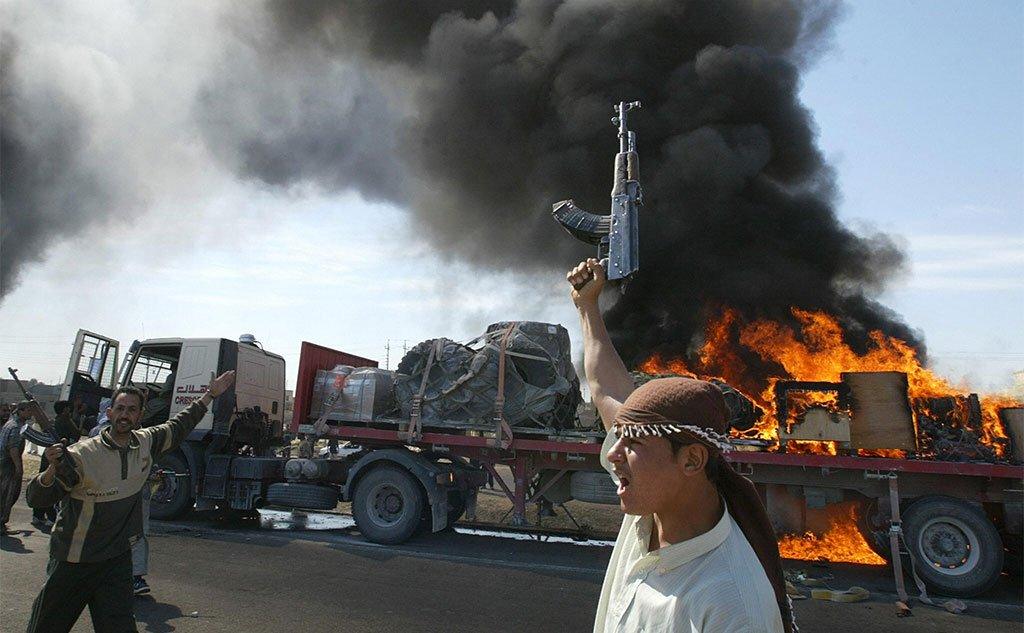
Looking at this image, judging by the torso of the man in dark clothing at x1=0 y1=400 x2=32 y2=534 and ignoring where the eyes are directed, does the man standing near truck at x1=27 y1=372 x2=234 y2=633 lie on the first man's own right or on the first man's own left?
on the first man's own right

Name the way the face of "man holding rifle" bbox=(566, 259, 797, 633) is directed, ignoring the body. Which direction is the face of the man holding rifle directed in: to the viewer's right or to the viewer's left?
to the viewer's left

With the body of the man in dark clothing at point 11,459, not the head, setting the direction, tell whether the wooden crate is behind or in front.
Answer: in front

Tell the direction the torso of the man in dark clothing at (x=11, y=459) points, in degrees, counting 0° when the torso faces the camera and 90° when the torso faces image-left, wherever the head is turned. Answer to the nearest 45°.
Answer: approximately 270°
